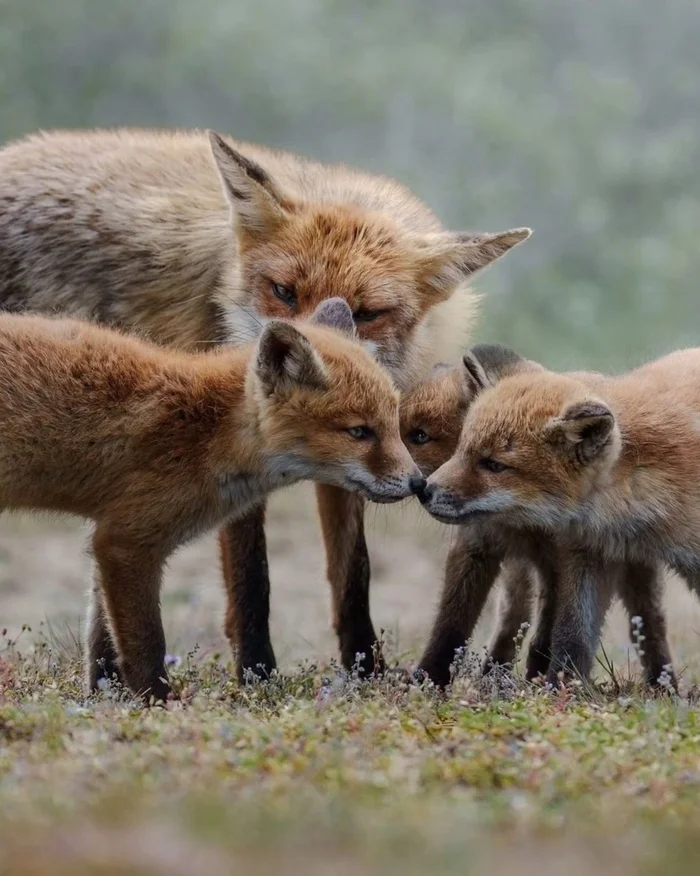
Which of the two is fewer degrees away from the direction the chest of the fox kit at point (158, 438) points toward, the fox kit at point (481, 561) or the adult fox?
the fox kit

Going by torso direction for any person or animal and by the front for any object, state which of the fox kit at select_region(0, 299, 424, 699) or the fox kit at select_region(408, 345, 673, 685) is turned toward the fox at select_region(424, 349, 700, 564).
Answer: the fox kit at select_region(0, 299, 424, 699)

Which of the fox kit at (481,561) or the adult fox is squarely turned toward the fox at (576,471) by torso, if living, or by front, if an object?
the adult fox

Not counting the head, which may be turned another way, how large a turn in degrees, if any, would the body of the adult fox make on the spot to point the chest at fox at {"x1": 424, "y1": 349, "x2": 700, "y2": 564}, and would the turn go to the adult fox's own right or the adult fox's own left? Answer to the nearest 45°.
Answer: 0° — it already faces it

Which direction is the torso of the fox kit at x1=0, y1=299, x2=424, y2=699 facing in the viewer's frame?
to the viewer's right

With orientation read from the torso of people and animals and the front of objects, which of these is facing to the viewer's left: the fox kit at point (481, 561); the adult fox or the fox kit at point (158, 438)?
the fox kit at point (481, 561)

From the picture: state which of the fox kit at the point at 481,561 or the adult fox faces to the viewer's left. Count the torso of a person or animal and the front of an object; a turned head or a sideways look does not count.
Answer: the fox kit

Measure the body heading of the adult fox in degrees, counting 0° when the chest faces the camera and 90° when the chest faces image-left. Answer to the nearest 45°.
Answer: approximately 315°

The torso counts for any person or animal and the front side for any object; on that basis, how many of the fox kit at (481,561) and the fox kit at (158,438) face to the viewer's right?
1

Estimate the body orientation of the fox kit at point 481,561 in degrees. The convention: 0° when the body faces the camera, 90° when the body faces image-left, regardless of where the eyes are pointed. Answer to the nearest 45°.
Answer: approximately 90°
